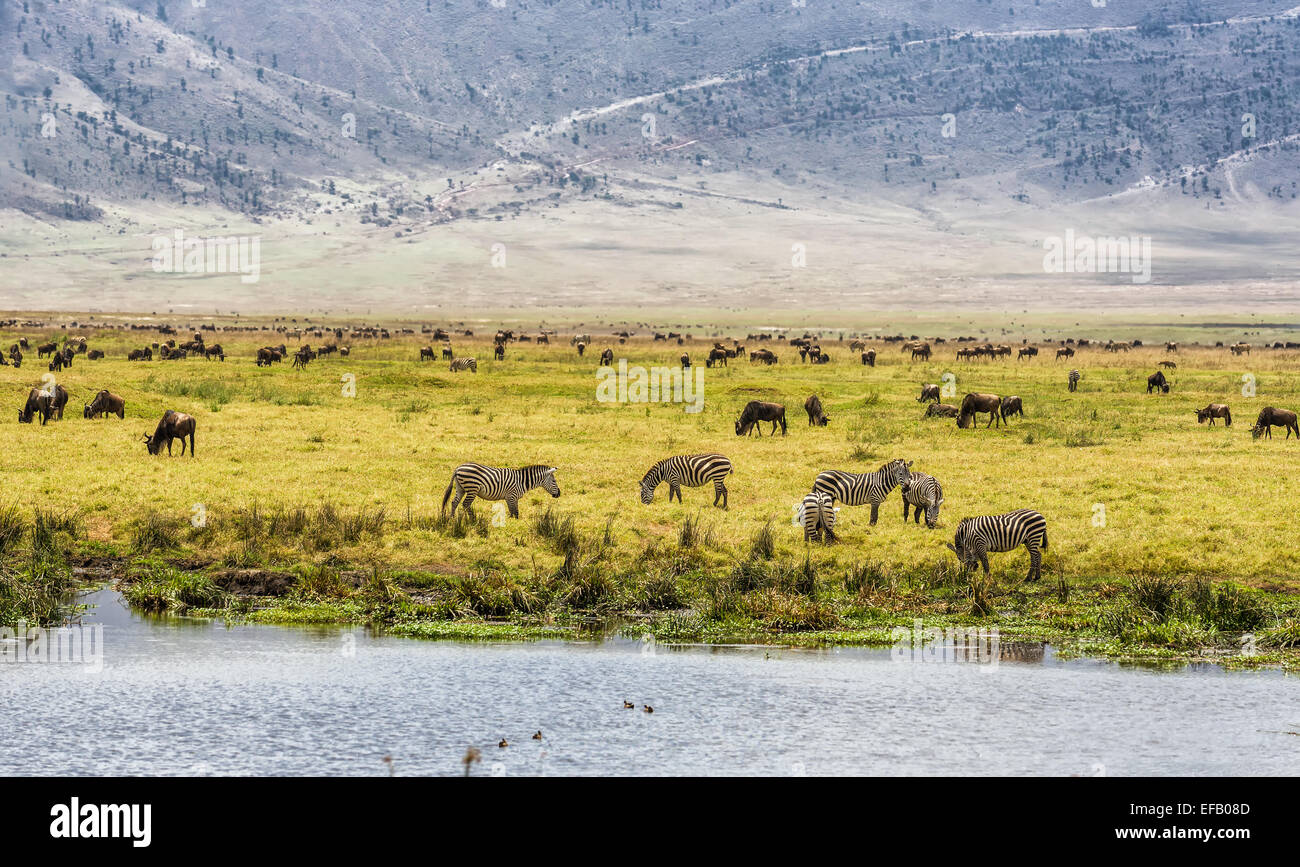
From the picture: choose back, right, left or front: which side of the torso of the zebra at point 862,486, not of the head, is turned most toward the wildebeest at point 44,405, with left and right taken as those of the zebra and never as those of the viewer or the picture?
back

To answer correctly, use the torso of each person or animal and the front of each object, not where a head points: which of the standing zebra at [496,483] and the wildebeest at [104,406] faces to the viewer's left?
the wildebeest

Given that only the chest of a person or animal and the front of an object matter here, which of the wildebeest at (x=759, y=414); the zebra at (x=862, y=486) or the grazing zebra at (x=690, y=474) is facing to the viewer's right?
the zebra

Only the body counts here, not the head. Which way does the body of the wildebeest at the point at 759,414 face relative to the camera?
to the viewer's left

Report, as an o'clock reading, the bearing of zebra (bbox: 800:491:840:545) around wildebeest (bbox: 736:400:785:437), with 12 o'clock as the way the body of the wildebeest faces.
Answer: The zebra is roughly at 9 o'clock from the wildebeest.

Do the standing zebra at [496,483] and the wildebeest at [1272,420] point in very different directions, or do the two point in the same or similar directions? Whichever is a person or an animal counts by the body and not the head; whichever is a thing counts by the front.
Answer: very different directions

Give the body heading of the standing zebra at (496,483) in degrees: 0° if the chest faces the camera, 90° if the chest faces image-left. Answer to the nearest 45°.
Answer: approximately 270°

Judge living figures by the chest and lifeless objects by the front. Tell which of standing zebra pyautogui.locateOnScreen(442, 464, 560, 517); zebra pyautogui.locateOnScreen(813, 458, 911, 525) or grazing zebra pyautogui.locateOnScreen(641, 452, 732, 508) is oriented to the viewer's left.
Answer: grazing zebra pyautogui.locateOnScreen(641, 452, 732, 508)

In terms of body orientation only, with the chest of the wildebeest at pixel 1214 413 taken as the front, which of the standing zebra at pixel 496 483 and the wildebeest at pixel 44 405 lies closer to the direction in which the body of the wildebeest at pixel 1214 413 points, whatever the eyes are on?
the wildebeest

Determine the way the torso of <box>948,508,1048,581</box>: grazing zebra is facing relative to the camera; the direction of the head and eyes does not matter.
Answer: to the viewer's left

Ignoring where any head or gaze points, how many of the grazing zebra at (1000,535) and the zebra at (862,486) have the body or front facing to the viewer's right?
1

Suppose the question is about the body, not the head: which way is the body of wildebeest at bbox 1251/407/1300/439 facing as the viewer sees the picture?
to the viewer's left
